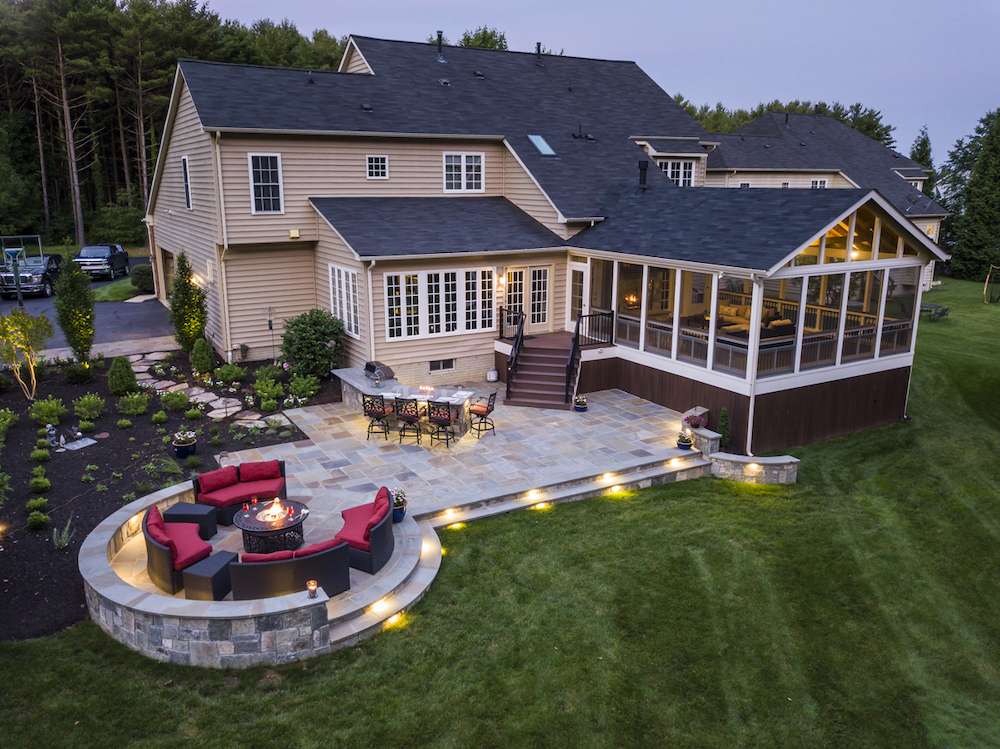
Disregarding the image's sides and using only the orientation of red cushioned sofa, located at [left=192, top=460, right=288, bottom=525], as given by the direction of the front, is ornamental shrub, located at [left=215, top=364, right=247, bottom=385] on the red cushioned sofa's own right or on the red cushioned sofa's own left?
on the red cushioned sofa's own left

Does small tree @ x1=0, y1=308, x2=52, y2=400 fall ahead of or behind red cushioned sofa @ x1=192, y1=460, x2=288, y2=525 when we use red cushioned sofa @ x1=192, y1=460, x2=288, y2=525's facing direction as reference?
behind

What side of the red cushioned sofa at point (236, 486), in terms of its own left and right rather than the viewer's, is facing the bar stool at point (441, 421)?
left

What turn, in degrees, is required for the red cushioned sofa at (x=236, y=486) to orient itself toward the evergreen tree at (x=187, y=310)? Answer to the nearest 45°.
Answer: approximately 135° to its left

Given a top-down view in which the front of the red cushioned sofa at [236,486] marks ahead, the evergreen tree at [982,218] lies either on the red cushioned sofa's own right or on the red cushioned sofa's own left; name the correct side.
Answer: on the red cushioned sofa's own left

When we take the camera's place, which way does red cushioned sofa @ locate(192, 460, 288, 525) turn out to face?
facing the viewer and to the right of the viewer

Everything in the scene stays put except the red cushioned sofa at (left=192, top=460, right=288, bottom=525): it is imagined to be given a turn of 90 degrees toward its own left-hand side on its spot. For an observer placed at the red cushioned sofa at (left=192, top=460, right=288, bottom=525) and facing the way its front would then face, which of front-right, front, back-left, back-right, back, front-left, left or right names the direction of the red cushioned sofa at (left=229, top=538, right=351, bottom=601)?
back-right

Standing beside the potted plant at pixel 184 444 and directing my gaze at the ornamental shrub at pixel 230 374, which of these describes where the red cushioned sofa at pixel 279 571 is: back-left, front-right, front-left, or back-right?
back-right

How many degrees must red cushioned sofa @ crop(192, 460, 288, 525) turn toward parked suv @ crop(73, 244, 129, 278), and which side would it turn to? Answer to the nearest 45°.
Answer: approximately 135° to its left

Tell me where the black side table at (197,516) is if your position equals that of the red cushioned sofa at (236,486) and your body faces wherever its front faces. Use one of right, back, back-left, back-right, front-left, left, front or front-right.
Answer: right

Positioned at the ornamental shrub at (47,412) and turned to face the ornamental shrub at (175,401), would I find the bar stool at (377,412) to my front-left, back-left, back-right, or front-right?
front-right

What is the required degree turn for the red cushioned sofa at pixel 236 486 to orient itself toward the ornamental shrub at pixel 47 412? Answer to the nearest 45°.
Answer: approximately 180°

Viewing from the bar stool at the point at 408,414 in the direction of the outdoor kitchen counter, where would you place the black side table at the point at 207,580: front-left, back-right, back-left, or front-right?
back-left

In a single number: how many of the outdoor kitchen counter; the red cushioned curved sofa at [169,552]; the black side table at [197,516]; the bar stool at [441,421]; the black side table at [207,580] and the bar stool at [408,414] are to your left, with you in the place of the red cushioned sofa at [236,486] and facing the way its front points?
3

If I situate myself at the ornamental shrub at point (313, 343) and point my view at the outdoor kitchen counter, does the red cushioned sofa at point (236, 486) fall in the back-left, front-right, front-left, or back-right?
front-right

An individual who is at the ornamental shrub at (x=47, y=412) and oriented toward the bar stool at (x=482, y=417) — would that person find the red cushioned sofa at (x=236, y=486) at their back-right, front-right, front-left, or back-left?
front-right

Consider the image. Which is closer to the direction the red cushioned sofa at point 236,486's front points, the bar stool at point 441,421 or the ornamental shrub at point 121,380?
the bar stool

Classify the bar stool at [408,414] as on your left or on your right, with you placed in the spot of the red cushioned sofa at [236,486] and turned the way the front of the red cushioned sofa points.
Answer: on your left

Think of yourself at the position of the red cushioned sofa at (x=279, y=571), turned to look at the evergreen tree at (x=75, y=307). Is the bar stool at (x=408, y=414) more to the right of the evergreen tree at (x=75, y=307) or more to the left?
right
